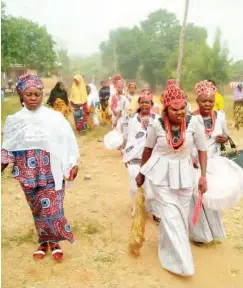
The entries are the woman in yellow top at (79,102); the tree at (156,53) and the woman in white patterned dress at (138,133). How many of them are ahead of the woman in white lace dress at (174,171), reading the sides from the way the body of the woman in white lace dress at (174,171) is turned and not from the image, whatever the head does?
0

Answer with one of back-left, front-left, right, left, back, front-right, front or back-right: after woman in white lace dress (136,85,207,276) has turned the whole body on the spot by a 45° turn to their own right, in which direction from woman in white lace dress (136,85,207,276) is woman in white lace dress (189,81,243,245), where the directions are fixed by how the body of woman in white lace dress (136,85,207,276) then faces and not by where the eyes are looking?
back

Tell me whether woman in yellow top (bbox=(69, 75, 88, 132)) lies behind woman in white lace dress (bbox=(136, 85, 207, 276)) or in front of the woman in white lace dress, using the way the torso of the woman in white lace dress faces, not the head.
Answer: behind

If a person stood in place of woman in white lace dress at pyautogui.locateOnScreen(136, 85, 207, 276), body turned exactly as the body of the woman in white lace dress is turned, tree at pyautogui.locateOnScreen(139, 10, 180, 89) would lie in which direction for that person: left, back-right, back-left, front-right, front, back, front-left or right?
back

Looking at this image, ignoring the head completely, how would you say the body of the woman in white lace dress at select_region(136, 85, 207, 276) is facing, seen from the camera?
toward the camera

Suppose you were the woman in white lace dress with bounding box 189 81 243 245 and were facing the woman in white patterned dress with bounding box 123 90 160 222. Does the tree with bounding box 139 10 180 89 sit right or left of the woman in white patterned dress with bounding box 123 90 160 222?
right

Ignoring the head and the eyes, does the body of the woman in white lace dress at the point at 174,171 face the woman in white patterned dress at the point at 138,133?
no

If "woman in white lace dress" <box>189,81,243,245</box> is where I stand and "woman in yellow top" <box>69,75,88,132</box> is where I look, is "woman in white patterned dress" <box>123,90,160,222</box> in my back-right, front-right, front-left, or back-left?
front-left

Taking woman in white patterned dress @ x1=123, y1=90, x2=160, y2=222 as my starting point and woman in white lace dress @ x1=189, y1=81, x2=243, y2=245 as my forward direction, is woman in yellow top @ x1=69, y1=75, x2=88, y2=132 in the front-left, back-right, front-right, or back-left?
back-left

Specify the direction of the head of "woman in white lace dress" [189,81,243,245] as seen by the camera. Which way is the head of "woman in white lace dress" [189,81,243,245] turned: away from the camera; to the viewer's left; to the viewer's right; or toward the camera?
toward the camera
